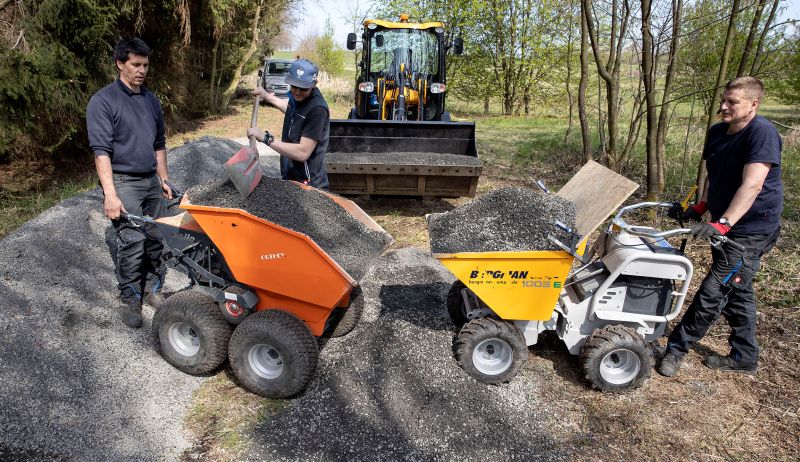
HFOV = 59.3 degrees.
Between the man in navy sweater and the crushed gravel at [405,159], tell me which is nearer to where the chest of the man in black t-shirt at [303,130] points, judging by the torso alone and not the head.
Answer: the man in navy sweater

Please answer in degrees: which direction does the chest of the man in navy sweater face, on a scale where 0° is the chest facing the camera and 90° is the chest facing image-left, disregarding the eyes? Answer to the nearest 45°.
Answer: approximately 315°

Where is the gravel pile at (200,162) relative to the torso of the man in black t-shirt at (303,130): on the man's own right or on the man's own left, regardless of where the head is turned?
on the man's own right

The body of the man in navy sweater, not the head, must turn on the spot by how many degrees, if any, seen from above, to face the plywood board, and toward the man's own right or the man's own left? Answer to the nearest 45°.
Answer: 0° — they already face it

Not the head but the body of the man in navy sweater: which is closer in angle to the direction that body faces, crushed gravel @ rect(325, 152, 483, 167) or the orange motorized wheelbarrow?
the orange motorized wheelbarrow

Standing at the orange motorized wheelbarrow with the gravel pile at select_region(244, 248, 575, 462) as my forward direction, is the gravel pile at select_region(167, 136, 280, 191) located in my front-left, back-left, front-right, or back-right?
back-left

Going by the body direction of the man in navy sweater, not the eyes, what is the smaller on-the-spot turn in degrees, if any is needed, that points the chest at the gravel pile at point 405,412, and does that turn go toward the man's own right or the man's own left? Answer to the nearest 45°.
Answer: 0° — they already face it

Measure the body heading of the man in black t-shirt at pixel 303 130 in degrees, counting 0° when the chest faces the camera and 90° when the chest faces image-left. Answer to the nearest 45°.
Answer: approximately 45°

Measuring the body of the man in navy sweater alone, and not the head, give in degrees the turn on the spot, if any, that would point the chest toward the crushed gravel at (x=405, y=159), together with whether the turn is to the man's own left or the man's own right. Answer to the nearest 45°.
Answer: approximately 90° to the man's own left

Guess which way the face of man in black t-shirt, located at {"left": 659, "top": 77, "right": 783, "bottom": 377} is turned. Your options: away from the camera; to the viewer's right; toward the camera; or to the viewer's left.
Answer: to the viewer's left

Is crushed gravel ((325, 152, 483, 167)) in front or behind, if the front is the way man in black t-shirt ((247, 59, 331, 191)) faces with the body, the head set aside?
behind

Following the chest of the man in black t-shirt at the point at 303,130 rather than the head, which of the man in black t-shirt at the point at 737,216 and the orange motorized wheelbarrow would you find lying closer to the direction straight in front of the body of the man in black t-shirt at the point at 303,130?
the orange motorized wheelbarrow
